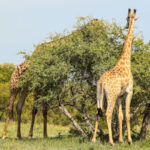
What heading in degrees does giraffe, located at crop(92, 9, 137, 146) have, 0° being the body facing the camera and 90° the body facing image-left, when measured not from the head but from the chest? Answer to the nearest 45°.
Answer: approximately 225°

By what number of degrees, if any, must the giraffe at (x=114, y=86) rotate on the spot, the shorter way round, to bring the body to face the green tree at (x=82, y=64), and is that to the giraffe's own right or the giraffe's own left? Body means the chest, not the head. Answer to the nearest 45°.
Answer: approximately 90° to the giraffe's own left

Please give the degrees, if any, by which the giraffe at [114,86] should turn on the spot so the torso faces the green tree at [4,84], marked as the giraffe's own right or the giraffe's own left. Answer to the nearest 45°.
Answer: approximately 90° to the giraffe's own left
